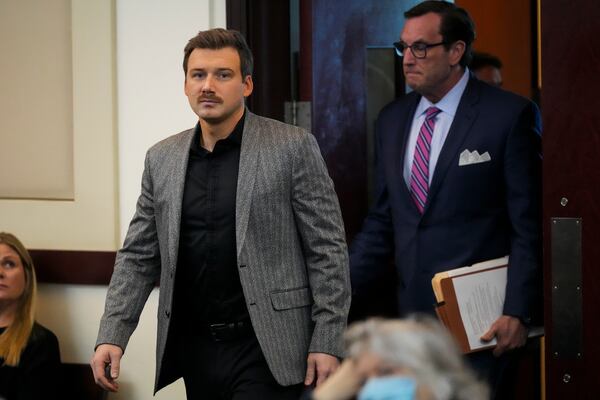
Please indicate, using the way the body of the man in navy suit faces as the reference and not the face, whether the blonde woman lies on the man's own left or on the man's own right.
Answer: on the man's own right

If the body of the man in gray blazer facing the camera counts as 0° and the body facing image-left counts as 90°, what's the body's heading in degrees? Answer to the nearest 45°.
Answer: approximately 45°

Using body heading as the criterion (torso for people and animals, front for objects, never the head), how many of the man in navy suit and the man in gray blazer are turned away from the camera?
0

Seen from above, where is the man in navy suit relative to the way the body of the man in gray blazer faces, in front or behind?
behind

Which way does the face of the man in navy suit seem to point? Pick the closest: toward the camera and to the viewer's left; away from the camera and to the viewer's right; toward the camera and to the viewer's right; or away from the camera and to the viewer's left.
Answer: toward the camera and to the viewer's left

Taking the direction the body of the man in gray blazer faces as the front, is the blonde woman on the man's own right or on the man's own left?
on the man's own right

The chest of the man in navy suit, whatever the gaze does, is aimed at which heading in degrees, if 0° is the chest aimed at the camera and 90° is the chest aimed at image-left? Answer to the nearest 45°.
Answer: approximately 45°
